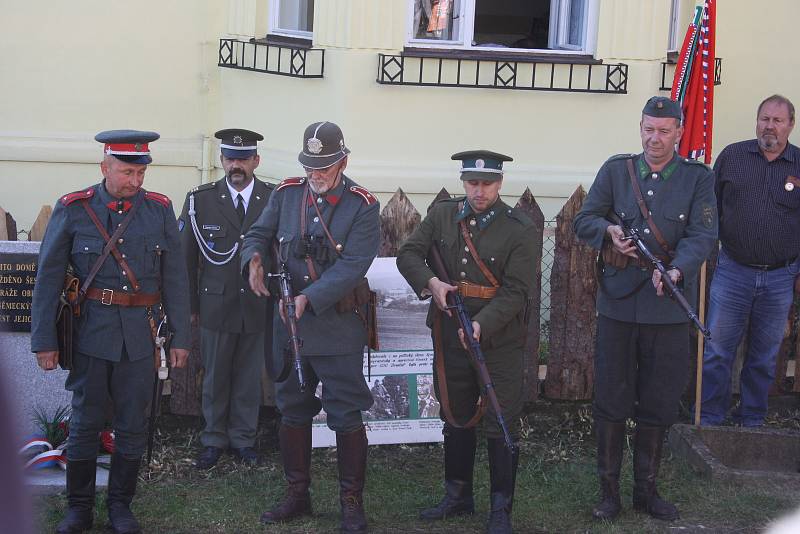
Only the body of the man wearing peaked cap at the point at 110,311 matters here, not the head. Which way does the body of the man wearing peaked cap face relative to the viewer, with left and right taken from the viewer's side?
facing the viewer

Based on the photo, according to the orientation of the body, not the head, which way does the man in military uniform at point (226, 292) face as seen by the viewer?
toward the camera

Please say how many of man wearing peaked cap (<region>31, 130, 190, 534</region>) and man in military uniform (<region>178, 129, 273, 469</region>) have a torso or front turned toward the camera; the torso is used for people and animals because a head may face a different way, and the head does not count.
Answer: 2

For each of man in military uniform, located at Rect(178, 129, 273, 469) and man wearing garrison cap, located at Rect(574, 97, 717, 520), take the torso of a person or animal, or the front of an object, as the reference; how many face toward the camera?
2

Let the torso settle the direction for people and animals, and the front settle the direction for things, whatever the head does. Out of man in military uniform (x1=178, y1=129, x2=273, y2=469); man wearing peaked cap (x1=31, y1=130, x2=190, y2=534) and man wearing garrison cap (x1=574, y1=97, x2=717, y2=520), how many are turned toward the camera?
3

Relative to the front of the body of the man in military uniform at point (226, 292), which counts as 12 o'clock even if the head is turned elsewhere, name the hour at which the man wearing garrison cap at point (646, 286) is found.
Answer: The man wearing garrison cap is roughly at 10 o'clock from the man in military uniform.

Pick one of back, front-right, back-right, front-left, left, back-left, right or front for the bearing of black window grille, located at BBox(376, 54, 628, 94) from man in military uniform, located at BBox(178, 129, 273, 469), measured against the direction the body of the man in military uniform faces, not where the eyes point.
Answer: back-left

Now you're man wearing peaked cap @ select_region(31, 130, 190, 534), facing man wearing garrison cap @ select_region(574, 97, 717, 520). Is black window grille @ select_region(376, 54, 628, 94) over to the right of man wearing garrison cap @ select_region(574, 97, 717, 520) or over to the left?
left

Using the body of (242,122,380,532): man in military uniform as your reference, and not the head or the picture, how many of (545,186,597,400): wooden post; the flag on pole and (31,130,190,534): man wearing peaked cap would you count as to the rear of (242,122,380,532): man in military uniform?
2

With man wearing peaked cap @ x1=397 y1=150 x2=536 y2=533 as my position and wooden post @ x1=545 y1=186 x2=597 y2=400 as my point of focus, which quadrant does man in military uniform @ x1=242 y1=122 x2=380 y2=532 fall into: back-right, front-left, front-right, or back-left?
back-left

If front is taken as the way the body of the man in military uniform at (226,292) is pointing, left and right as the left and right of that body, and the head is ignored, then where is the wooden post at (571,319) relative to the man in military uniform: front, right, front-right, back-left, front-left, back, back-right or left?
left
